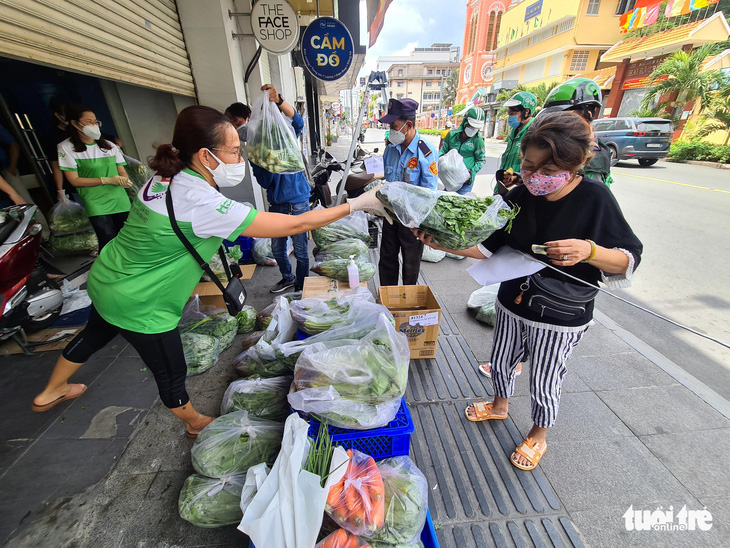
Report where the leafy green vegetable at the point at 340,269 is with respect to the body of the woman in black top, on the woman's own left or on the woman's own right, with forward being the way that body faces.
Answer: on the woman's own right

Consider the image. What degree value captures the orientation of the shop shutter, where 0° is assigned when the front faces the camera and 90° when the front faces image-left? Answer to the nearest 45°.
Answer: approximately 315°

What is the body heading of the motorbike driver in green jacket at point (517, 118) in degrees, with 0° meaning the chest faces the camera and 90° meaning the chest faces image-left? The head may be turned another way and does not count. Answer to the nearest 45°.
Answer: approximately 45°

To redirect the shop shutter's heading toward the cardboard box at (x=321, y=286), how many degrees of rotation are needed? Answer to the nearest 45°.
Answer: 0° — it already faces it
